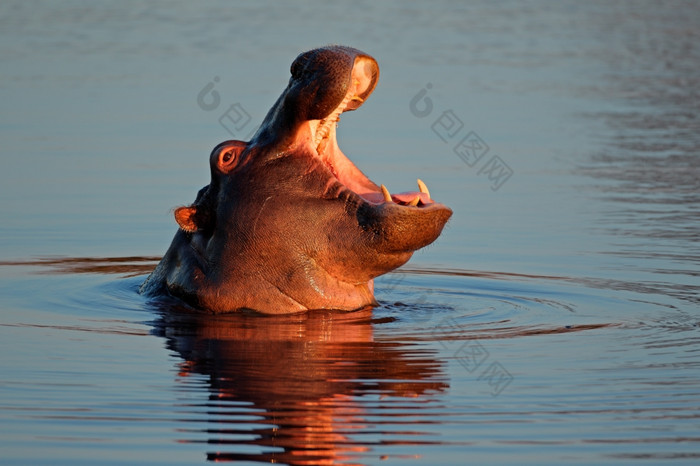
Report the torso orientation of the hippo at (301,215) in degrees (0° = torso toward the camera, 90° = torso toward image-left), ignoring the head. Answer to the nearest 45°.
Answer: approximately 270°
